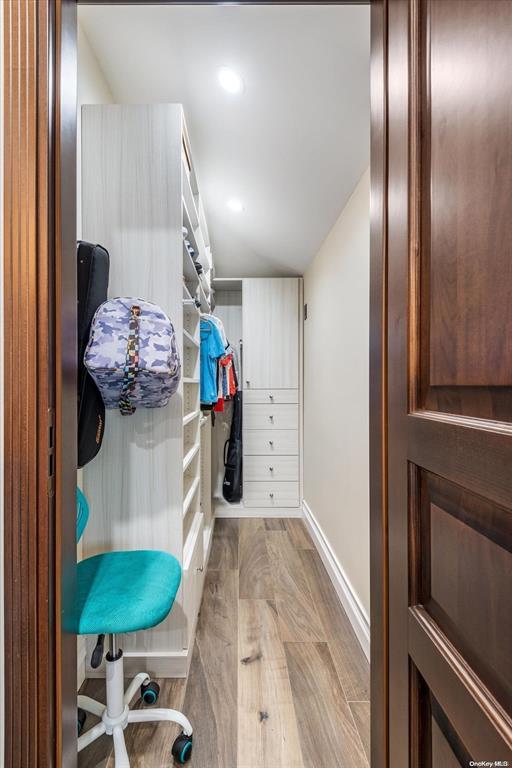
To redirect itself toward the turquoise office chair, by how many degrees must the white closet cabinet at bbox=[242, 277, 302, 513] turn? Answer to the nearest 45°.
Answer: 0° — it already faces it

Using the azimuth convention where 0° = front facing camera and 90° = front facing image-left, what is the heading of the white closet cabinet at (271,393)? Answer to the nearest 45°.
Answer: approximately 0°

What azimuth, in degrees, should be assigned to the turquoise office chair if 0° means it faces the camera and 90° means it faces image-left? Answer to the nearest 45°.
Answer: approximately 315°

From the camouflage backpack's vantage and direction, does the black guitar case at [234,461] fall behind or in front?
behind

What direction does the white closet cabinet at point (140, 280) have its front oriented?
to the viewer's right

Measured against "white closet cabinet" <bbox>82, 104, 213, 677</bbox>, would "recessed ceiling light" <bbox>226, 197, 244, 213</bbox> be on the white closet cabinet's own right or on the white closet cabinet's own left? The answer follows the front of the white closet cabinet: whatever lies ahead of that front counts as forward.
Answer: on the white closet cabinet's own left

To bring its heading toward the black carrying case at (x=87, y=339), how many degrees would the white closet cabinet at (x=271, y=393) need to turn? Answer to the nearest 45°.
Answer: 0° — it already faces it

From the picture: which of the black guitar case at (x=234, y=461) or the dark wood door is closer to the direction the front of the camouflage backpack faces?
the dark wood door
